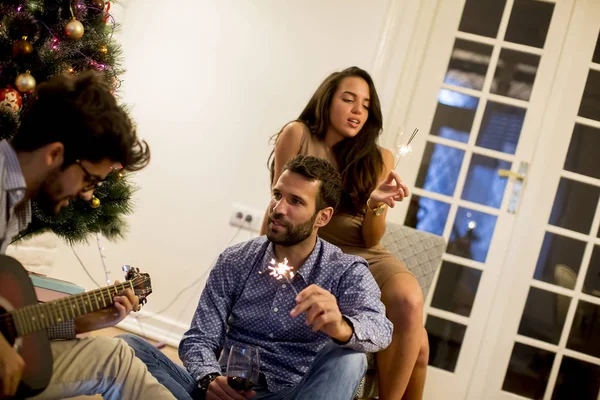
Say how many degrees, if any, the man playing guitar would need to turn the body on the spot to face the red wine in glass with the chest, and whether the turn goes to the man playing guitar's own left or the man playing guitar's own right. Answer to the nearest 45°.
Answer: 0° — they already face it

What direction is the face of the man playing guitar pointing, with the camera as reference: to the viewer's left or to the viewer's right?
to the viewer's right

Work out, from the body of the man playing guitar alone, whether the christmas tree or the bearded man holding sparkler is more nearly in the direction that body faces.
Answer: the bearded man holding sparkler

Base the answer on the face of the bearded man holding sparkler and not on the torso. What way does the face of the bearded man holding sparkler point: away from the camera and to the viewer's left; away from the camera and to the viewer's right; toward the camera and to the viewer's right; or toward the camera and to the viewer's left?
toward the camera and to the viewer's left

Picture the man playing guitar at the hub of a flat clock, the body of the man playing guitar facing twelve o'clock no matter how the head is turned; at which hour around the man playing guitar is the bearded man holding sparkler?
The bearded man holding sparkler is roughly at 11 o'clock from the man playing guitar.

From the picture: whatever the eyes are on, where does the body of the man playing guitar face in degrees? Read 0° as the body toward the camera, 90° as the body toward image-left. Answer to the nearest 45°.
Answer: approximately 270°

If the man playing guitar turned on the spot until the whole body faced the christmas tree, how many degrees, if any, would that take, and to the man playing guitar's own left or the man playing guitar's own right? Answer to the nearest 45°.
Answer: approximately 90° to the man playing guitar's own left
